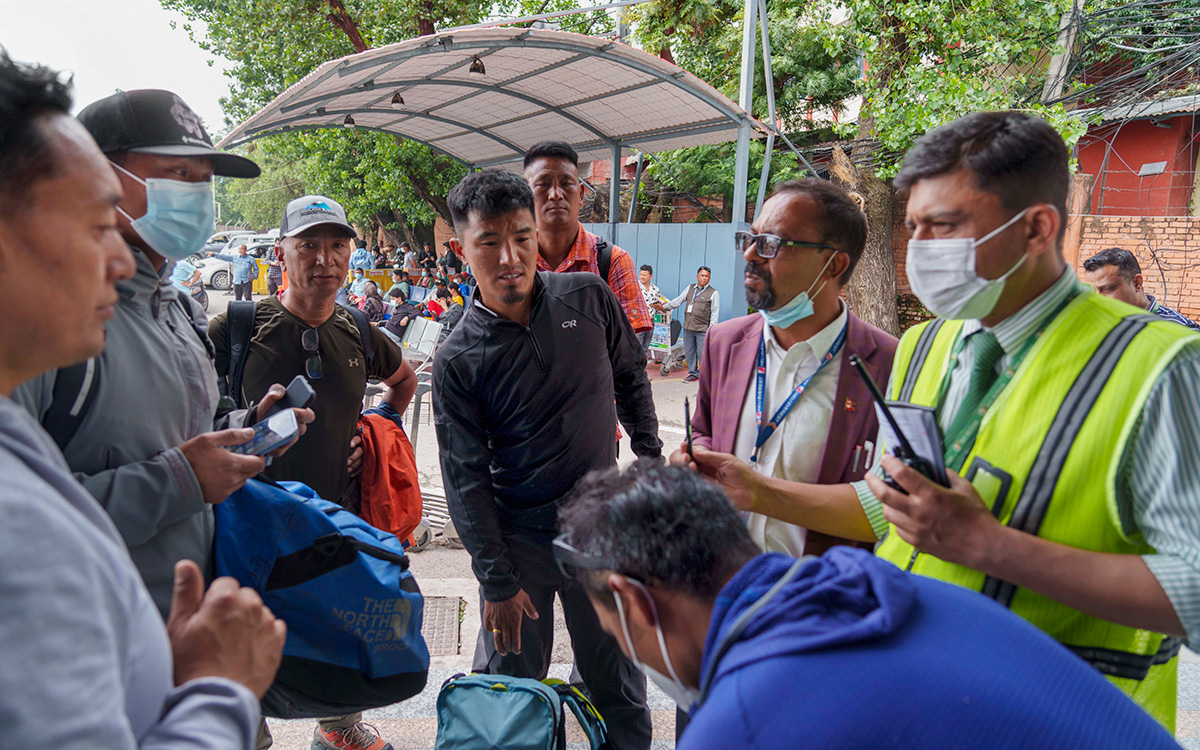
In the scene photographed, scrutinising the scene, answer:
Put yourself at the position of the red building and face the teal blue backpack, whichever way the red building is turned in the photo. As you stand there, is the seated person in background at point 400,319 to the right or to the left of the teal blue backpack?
right

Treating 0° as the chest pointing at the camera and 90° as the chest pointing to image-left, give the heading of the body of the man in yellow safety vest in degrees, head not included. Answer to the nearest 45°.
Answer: approximately 45°

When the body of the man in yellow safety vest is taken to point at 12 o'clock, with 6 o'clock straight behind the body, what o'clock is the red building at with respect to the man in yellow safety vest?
The red building is roughly at 5 o'clock from the man in yellow safety vest.

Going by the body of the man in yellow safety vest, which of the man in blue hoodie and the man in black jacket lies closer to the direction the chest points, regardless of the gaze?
the man in blue hoodie

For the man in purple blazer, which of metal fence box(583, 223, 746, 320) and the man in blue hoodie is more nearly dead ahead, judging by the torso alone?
the man in blue hoodie

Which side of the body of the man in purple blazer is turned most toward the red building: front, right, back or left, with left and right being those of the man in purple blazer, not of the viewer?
back

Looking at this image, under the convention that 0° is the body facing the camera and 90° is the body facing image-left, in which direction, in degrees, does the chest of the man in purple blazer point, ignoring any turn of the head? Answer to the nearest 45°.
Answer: approximately 45°

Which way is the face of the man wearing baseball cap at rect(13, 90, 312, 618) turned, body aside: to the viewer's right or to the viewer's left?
to the viewer's right
